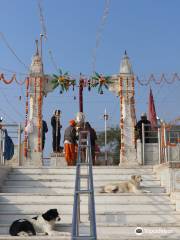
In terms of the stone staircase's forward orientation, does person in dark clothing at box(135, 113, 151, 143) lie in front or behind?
behind

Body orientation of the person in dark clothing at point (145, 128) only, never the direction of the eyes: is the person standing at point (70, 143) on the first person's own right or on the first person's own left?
on the first person's own right

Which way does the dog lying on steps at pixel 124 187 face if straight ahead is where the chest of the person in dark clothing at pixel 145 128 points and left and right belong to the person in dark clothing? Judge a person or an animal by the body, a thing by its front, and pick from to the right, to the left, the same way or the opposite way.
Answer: to the left

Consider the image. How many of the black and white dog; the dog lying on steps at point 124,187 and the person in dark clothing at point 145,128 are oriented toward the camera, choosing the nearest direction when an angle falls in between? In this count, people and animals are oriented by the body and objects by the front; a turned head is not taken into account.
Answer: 1

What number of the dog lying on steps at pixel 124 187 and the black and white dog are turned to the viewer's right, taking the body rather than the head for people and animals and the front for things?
2

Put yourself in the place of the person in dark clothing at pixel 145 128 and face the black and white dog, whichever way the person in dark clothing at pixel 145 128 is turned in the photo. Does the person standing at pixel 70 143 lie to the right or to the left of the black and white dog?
right

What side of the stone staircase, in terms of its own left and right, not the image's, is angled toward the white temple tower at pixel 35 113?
back

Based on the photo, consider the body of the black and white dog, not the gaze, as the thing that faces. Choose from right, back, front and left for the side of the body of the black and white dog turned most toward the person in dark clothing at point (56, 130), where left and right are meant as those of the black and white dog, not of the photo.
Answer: left

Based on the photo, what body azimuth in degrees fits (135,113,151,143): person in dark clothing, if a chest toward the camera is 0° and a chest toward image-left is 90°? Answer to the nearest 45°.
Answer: approximately 0°

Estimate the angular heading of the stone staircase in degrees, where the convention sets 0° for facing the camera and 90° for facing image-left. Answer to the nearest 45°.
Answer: approximately 0°

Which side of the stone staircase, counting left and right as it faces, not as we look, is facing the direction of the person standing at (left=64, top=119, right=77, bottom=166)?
back

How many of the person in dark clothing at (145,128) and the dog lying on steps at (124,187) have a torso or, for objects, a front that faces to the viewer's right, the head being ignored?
1

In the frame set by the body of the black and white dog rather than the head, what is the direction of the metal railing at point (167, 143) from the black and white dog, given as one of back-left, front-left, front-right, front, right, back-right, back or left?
front-left

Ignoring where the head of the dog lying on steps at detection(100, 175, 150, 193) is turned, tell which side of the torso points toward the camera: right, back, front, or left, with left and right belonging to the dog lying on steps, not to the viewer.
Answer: right

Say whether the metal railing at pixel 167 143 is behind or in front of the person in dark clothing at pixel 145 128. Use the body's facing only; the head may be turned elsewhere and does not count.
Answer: in front

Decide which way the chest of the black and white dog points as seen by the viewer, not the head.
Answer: to the viewer's right
